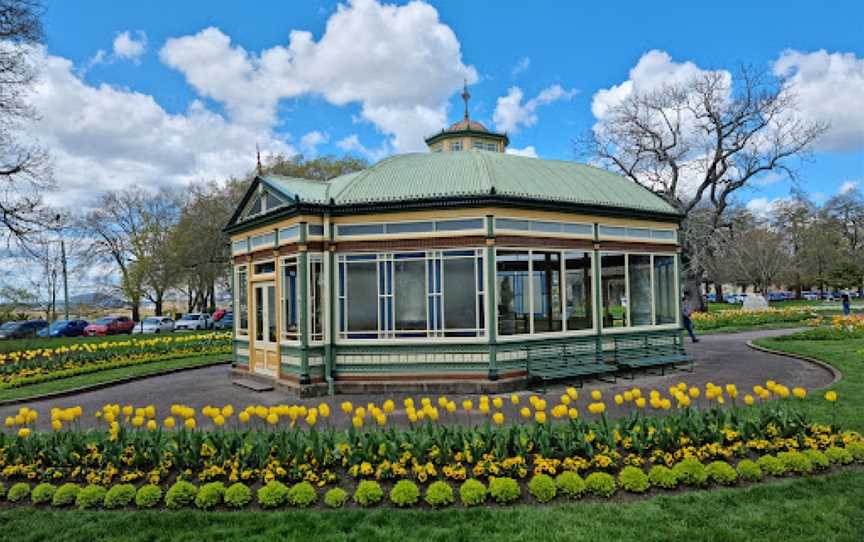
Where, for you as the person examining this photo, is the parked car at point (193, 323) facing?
facing the viewer and to the left of the viewer

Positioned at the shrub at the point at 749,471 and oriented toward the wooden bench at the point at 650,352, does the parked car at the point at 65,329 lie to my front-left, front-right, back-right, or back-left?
front-left

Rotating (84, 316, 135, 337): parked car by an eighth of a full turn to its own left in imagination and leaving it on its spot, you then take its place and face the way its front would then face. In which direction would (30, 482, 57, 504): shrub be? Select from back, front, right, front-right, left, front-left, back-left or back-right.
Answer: front

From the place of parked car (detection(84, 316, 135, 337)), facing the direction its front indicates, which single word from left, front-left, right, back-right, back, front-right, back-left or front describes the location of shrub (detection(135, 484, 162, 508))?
front-left

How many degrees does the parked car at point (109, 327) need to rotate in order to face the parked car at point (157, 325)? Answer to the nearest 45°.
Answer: approximately 135° to its left

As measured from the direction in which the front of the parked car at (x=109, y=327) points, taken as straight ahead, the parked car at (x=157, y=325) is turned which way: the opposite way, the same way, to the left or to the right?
the same way

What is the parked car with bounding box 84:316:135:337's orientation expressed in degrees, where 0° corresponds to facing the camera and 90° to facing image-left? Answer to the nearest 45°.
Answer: approximately 45°

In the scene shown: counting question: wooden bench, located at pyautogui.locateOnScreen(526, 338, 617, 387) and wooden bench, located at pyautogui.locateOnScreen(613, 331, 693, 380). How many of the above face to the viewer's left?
0

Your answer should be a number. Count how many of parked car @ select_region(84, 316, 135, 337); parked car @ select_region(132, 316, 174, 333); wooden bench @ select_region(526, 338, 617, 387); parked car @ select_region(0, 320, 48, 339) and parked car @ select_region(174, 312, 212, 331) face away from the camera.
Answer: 0

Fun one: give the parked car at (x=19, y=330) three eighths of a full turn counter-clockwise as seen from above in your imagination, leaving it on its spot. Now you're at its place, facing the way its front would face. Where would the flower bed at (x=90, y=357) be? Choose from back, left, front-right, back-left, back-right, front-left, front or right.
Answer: right

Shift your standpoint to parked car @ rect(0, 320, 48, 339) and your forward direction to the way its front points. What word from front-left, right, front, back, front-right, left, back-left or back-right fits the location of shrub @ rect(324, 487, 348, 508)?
front-left

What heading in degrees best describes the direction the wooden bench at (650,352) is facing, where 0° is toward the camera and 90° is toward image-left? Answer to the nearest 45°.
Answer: approximately 315°

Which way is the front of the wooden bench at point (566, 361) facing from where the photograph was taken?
facing the viewer and to the right of the viewer

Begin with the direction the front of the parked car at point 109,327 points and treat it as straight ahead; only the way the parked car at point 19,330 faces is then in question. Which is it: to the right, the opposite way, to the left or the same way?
the same way

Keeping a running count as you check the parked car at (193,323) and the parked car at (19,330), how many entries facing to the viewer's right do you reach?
0

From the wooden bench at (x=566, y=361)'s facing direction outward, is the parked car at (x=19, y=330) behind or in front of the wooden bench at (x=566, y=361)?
behind

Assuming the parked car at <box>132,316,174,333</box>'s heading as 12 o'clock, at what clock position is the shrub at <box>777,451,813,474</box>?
The shrub is roughly at 10 o'clock from the parked car.

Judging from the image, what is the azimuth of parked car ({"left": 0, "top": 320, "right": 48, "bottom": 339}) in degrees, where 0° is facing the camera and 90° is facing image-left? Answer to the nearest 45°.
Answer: approximately 45°

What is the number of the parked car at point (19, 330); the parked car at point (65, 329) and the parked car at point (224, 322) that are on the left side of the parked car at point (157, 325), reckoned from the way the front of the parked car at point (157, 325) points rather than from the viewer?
1
